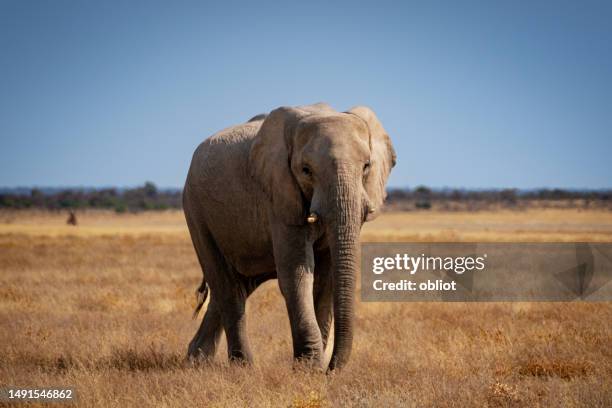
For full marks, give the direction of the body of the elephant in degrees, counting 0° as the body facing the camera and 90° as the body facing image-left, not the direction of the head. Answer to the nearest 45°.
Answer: approximately 315°
